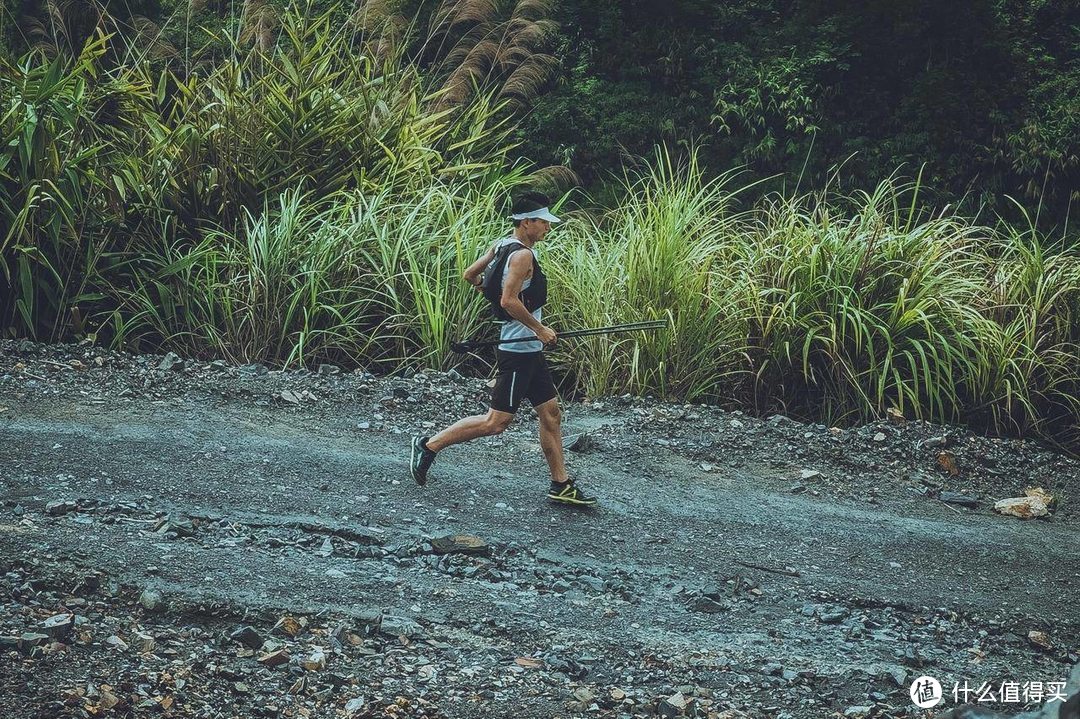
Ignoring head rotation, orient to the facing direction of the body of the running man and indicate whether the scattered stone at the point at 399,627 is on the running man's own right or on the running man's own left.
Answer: on the running man's own right

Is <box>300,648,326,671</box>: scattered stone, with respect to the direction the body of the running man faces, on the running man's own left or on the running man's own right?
on the running man's own right

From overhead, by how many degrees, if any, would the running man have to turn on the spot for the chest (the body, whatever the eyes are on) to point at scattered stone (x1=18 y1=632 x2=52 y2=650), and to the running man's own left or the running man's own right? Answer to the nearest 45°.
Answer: approximately 135° to the running man's own right

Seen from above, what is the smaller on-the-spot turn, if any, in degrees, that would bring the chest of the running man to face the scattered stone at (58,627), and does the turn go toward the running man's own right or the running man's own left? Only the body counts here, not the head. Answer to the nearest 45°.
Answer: approximately 135° to the running man's own right

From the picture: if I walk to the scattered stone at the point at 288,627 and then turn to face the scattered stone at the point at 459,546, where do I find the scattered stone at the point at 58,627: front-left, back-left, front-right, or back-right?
back-left

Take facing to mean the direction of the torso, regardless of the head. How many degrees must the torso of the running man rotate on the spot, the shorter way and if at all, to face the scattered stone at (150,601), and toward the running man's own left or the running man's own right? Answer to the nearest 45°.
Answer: approximately 135° to the running man's own right

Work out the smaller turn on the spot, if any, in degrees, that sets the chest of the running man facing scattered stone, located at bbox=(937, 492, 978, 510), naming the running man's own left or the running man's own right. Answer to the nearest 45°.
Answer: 0° — they already face it

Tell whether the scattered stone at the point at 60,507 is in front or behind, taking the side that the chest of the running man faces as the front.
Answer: behind

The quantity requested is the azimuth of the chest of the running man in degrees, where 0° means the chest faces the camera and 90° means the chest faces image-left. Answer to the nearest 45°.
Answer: approximately 270°

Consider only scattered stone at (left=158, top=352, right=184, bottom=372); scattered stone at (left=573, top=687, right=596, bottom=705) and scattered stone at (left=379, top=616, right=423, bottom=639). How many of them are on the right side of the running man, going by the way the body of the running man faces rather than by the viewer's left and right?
2
